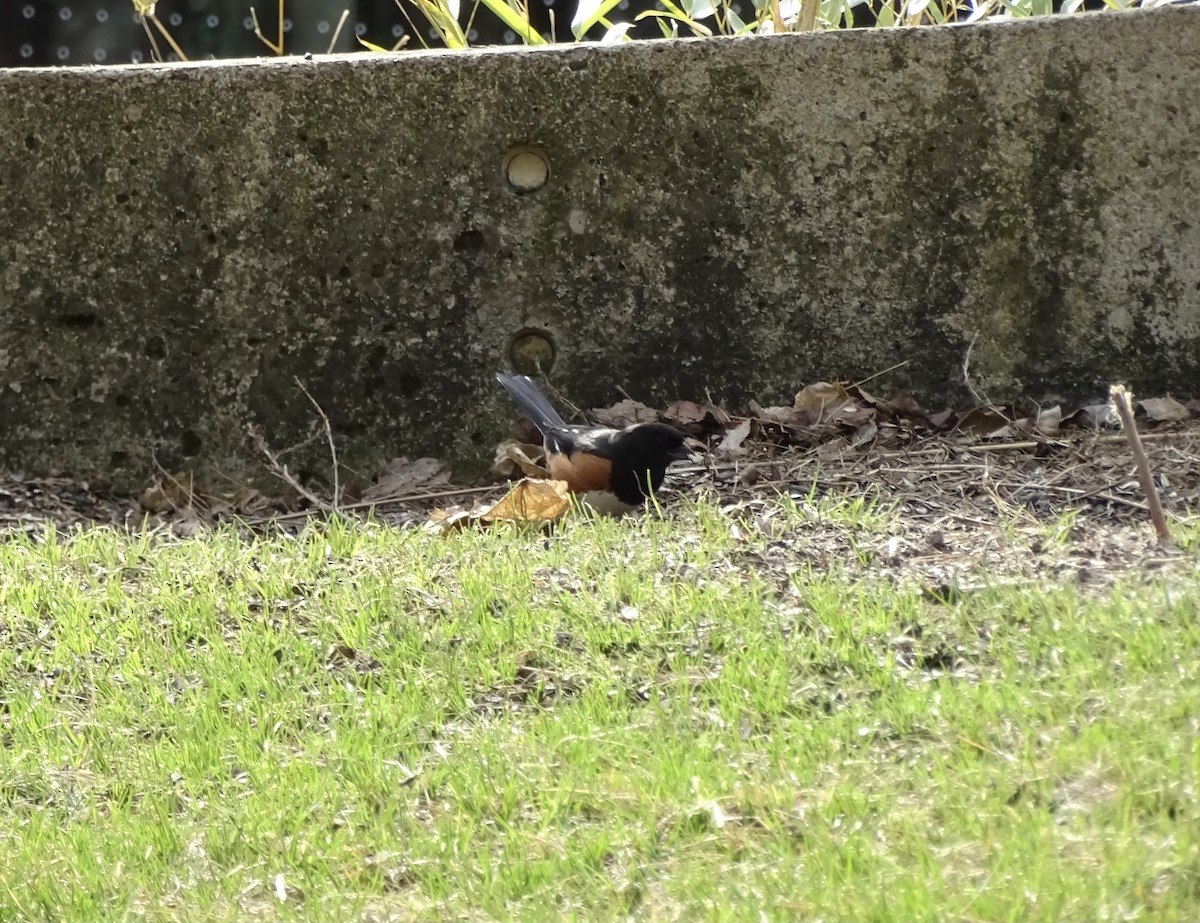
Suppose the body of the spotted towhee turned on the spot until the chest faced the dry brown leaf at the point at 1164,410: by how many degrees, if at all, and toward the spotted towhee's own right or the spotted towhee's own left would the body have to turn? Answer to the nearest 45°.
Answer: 0° — it already faces it

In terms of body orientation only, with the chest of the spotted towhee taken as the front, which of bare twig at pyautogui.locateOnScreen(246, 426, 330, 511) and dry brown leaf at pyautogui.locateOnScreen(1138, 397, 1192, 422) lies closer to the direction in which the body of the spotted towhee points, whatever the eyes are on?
the dry brown leaf

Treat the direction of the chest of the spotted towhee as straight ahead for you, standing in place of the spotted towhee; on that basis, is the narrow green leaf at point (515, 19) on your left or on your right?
on your left

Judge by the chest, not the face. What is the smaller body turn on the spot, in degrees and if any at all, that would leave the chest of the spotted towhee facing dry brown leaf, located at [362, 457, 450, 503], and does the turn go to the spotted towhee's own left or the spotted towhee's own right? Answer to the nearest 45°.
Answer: approximately 135° to the spotted towhee's own left

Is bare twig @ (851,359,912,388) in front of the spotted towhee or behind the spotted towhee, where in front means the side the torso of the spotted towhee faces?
in front

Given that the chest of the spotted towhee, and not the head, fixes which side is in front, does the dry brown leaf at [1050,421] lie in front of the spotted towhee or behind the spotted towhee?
in front

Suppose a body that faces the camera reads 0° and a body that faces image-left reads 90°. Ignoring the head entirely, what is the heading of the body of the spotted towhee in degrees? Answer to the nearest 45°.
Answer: approximately 270°

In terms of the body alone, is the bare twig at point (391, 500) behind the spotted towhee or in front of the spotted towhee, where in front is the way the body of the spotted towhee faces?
behind

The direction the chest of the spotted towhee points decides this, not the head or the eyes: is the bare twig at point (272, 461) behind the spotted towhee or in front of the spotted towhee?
behind

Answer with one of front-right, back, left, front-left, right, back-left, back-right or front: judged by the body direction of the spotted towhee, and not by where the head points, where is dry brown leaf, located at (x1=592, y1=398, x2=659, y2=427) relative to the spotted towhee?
left
